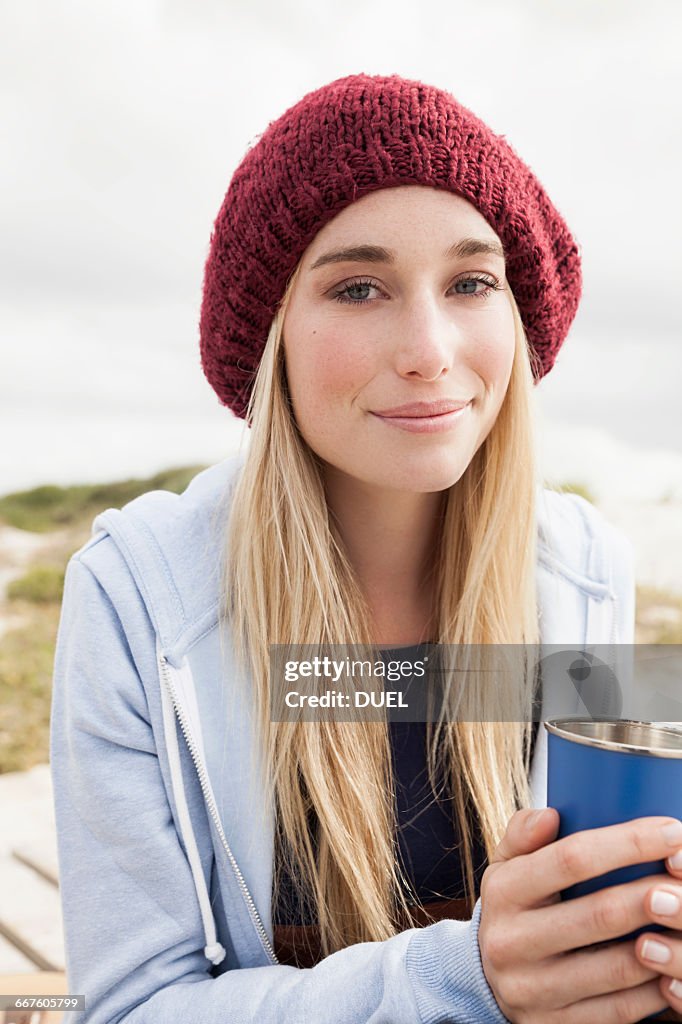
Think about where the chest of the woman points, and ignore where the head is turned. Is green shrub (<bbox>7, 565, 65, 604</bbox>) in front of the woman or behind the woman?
behind

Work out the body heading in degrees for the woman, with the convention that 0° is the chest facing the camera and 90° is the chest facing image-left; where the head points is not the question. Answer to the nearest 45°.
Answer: approximately 315°

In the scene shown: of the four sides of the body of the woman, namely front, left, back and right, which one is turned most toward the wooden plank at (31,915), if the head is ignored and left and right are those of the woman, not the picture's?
back

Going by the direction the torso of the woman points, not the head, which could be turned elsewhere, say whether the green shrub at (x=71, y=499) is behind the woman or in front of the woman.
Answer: behind
